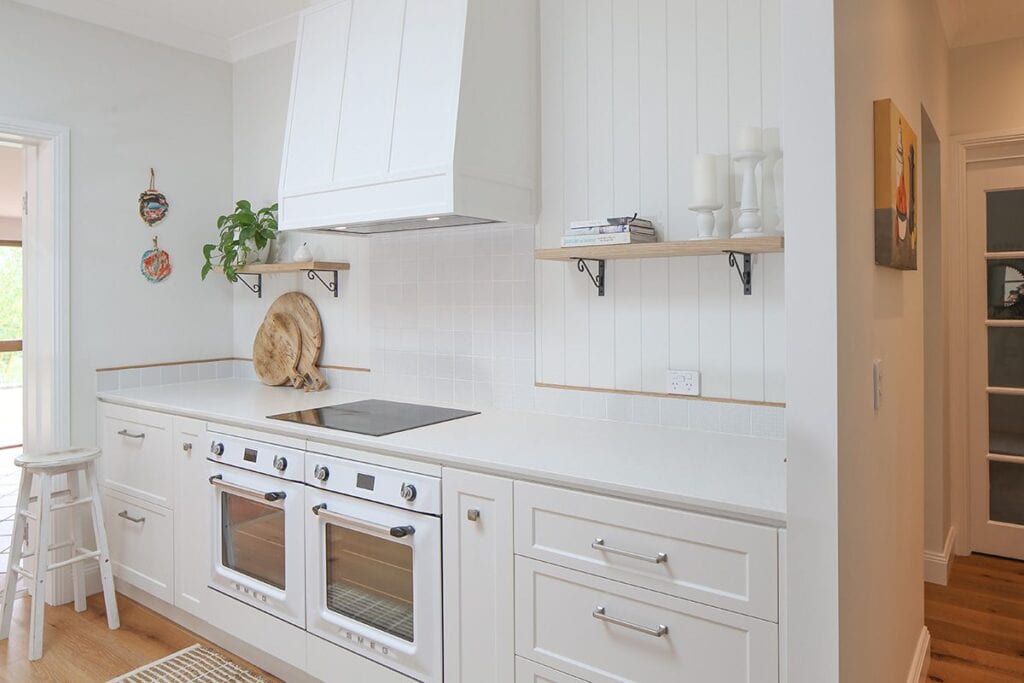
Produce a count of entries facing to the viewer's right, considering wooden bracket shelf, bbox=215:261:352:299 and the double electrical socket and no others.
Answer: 0

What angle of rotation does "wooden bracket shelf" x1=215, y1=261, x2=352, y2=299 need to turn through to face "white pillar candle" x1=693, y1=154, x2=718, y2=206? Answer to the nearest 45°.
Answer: approximately 90° to its left

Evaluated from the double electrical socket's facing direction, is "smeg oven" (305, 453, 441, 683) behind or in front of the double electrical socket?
in front

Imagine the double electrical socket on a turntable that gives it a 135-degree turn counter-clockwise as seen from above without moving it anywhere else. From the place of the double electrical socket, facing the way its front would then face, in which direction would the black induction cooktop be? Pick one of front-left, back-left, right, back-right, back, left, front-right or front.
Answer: back

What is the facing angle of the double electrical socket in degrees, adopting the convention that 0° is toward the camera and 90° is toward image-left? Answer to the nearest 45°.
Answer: approximately 45°

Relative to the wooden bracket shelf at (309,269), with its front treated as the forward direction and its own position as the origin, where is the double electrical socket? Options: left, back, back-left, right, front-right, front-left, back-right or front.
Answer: left

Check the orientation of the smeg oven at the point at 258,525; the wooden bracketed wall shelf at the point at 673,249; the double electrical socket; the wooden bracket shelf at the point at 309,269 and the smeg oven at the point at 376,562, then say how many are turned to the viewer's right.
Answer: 0

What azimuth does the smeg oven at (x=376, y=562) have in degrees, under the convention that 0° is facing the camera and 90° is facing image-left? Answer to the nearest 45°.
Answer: approximately 45°

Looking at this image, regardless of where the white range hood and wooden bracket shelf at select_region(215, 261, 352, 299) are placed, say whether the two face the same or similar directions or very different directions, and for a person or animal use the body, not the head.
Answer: same or similar directions

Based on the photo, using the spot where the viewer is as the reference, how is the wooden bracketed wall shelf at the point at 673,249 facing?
facing the viewer and to the left of the viewer

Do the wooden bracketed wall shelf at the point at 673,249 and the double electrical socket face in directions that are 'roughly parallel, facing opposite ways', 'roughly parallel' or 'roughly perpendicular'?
roughly parallel

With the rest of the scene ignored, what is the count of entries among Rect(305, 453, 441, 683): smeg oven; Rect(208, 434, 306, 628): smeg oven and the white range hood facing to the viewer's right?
0

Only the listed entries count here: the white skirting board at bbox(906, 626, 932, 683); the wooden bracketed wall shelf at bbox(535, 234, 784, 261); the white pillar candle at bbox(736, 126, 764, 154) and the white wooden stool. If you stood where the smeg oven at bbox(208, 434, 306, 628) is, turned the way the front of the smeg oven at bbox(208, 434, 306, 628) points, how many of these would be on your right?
1

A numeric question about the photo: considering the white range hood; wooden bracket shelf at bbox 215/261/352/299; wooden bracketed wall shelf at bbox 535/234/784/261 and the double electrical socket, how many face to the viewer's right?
0

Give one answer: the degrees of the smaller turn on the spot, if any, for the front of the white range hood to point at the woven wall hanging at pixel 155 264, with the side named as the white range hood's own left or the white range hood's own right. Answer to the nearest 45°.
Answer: approximately 90° to the white range hood's own right

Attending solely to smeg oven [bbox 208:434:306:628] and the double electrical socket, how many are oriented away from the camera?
0

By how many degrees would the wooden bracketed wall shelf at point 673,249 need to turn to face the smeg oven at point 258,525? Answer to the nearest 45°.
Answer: approximately 45° to its right
